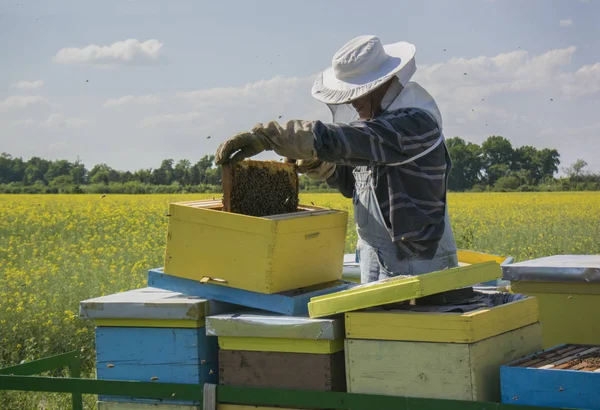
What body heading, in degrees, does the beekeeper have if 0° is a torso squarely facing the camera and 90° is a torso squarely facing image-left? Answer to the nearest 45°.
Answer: approximately 90°

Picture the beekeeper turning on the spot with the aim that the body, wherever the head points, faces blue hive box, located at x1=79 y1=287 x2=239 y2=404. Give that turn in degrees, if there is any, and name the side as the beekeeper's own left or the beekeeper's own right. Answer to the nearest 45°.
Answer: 0° — they already face it

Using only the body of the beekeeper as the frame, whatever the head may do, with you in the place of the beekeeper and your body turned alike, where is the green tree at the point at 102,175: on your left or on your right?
on your right

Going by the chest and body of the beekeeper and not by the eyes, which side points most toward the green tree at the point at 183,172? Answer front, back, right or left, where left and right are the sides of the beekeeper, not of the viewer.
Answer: right

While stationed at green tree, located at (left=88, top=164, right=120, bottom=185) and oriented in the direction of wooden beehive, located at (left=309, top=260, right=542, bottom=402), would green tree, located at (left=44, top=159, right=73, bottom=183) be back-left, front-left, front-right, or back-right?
back-right

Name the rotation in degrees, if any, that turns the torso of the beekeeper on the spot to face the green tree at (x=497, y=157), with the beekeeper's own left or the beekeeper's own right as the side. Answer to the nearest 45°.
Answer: approximately 90° to the beekeeper's own right
